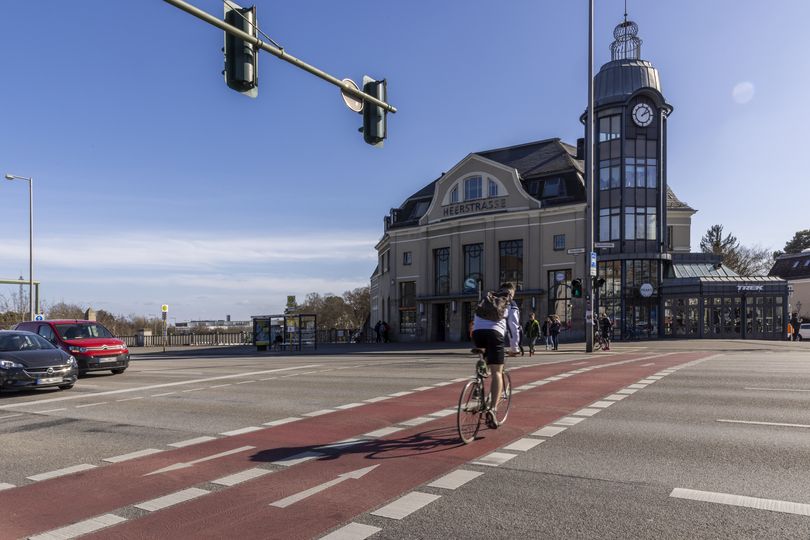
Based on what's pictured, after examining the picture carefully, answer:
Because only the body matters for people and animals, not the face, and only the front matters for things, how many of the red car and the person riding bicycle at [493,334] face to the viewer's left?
0

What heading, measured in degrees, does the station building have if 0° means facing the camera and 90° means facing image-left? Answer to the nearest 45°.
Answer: approximately 45°

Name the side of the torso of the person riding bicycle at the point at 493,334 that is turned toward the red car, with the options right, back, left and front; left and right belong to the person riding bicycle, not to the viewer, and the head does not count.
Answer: left

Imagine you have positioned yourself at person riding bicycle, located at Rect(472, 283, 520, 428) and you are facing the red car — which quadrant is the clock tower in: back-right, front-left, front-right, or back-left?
front-right

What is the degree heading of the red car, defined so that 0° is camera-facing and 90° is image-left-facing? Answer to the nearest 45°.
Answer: approximately 315°

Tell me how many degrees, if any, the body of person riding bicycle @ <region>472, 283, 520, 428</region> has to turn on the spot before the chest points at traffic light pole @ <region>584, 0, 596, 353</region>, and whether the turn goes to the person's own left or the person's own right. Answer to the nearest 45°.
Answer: approximately 45° to the person's own left

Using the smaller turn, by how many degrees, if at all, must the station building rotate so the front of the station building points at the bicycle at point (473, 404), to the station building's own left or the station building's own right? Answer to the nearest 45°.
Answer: approximately 45° to the station building's own left

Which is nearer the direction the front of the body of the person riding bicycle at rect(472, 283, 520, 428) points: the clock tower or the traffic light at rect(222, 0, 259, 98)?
the clock tower

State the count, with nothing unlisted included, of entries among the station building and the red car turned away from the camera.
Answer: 0

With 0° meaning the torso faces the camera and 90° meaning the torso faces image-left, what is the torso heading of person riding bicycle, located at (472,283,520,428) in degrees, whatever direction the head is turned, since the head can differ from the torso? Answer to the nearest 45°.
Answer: approximately 225°

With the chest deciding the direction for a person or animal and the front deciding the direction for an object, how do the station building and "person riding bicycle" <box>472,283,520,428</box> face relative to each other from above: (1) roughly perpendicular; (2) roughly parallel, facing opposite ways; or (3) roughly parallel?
roughly parallel, facing opposite ways
